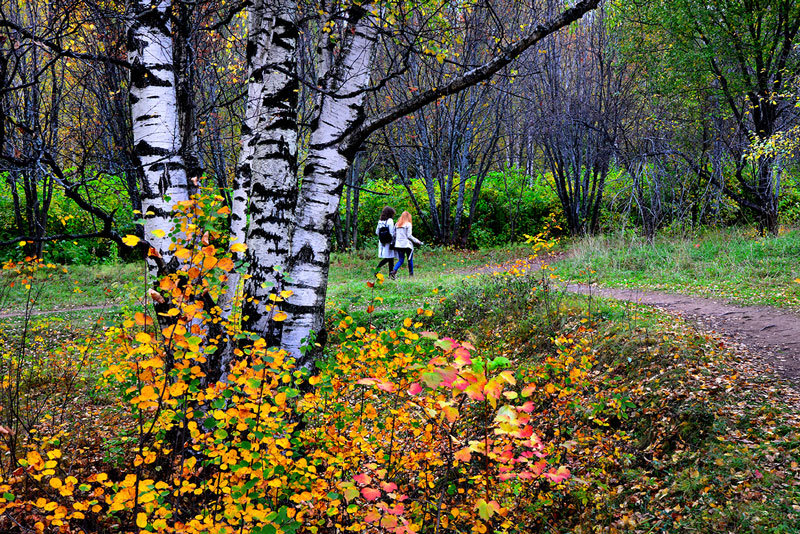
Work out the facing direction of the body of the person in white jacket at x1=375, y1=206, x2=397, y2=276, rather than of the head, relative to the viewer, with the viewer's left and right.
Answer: facing away from the viewer and to the right of the viewer

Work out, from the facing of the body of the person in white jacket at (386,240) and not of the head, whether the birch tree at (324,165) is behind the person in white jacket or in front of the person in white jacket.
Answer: behind

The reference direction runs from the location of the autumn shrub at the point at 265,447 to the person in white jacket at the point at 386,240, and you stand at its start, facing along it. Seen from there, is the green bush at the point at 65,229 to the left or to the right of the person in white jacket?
left

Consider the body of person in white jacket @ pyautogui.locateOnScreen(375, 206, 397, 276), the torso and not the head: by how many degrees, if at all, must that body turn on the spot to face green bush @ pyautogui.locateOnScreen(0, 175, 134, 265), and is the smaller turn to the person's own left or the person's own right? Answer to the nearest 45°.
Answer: approximately 90° to the person's own left

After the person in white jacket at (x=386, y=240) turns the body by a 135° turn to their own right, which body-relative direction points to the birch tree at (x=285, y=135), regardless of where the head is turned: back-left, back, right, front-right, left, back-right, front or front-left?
front
